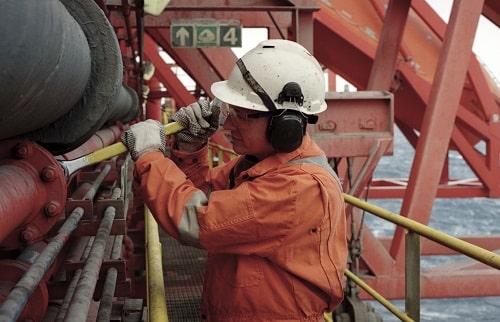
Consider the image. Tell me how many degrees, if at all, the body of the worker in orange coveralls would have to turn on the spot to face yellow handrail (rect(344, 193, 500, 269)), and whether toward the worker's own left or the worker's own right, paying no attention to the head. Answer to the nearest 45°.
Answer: approximately 180°

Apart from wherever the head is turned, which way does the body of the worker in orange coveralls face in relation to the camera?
to the viewer's left

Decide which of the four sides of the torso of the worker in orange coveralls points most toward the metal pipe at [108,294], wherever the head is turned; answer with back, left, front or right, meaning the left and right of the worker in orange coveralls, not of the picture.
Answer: front

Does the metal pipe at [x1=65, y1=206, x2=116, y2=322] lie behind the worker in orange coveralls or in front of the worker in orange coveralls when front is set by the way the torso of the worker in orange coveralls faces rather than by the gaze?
in front

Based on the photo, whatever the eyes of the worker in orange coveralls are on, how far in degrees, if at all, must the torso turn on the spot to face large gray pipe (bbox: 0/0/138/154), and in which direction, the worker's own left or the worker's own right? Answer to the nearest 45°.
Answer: approximately 45° to the worker's own left
